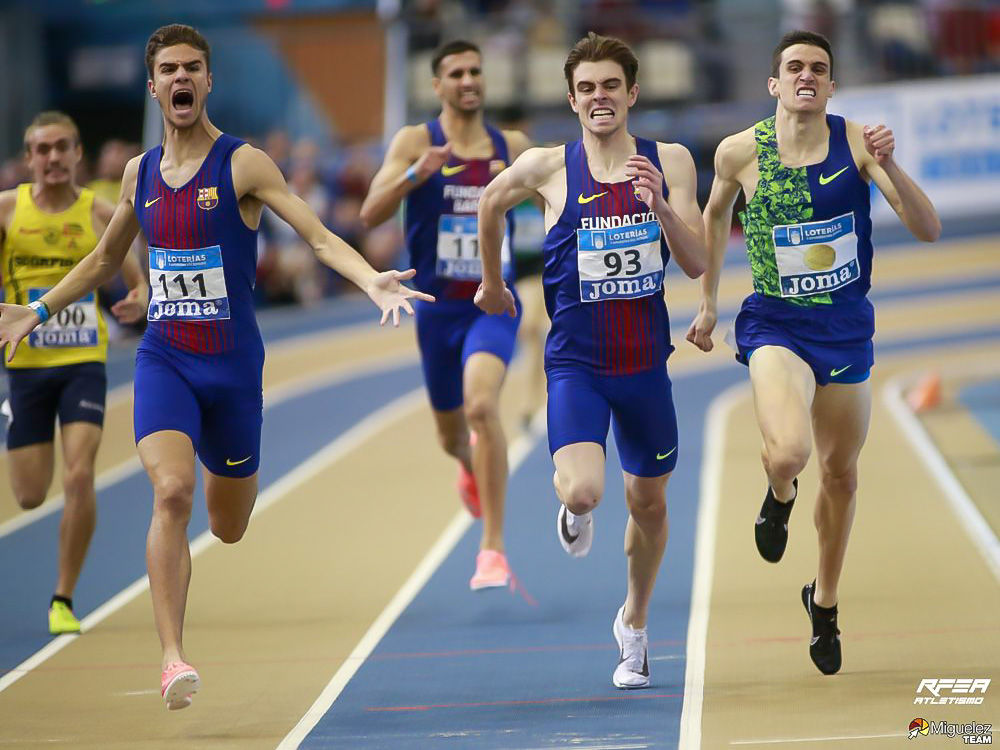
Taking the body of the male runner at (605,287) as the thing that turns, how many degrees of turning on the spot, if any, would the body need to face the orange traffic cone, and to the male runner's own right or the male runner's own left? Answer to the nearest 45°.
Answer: approximately 180°

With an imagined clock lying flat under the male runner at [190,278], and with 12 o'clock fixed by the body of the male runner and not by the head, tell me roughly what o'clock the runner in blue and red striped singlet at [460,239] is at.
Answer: The runner in blue and red striped singlet is roughly at 7 o'clock from the male runner.

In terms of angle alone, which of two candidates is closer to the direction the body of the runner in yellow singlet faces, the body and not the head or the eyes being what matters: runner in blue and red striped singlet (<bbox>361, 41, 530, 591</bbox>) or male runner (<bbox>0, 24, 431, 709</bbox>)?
the male runner

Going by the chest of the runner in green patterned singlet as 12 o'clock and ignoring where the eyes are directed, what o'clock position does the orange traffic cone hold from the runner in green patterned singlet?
The orange traffic cone is roughly at 6 o'clock from the runner in green patterned singlet.

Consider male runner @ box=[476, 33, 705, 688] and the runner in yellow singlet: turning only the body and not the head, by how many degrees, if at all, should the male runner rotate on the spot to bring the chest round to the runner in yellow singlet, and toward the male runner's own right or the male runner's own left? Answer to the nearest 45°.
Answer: approximately 135° to the male runner's own right

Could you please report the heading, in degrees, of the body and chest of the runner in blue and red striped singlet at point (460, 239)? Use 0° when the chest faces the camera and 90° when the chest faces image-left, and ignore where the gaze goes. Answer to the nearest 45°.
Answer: approximately 0°

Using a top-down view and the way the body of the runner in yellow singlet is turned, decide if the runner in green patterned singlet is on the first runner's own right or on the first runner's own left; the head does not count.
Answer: on the first runner's own left

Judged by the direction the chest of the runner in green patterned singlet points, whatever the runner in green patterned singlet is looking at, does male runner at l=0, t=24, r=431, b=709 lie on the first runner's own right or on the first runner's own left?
on the first runner's own right

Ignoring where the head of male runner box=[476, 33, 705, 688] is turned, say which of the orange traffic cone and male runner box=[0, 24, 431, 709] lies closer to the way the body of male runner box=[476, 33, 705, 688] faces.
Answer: the male runner

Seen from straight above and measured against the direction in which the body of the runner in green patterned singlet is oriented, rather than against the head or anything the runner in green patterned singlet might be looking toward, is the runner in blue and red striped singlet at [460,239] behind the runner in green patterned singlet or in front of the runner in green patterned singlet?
behind
